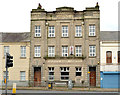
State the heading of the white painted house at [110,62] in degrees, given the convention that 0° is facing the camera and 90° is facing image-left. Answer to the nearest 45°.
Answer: approximately 0°
